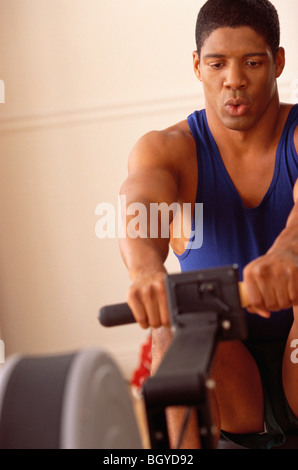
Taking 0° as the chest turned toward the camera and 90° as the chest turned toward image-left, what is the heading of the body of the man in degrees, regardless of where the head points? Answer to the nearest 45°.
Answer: approximately 0°
